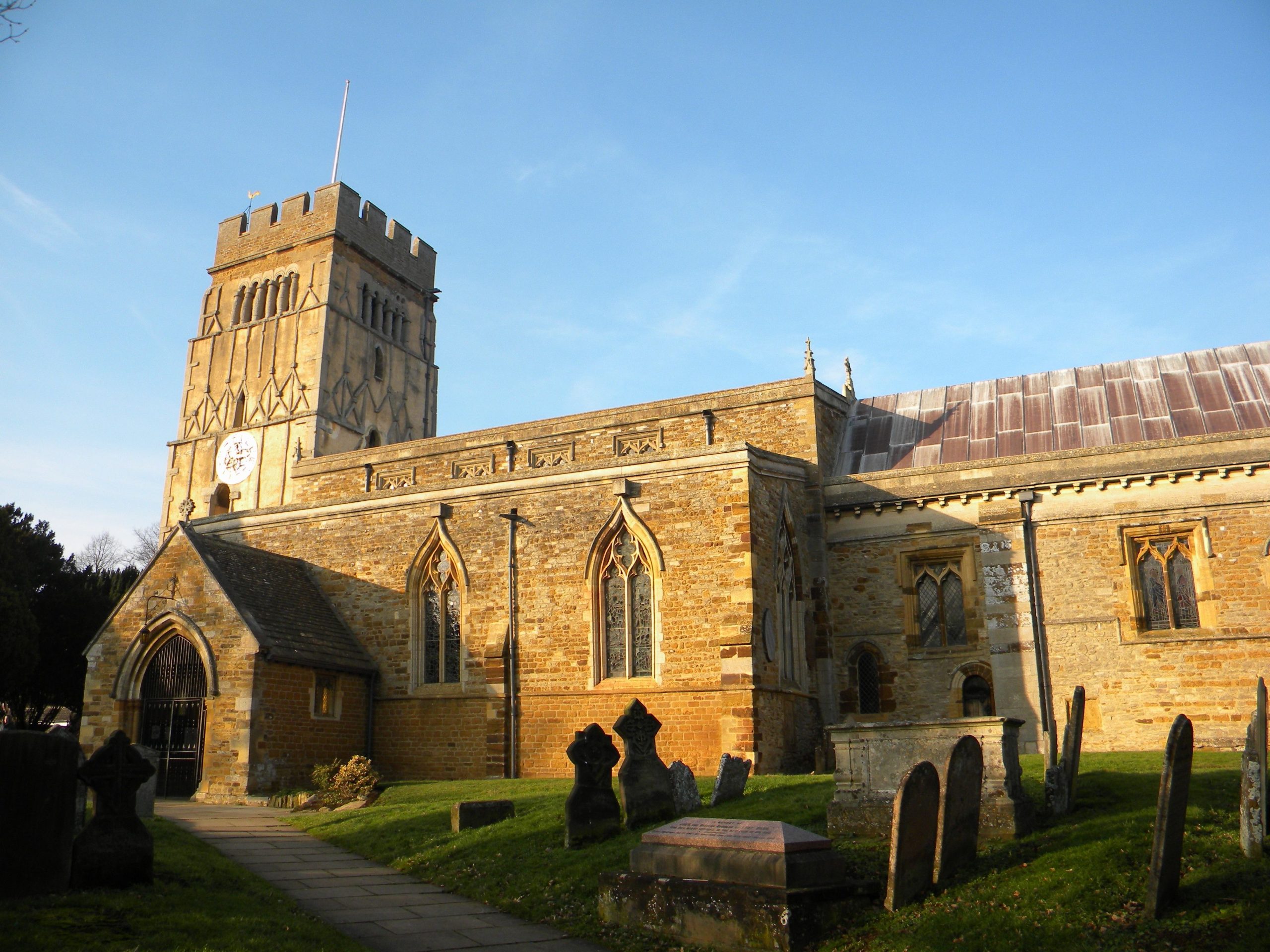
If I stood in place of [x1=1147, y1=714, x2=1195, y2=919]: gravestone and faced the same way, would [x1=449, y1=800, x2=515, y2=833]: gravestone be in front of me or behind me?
behind

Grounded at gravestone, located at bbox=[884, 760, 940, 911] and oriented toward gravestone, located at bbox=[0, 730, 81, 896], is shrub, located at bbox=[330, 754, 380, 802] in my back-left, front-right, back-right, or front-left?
front-right

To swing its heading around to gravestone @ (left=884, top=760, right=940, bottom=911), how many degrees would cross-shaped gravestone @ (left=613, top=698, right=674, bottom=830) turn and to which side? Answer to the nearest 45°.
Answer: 0° — it already faces it

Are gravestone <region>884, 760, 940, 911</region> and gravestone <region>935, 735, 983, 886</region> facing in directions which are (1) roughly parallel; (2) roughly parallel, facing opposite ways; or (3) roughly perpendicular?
roughly parallel

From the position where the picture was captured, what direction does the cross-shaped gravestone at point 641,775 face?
facing the viewer and to the right of the viewer

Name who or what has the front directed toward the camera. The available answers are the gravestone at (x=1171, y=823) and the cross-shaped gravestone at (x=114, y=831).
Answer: the cross-shaped gravestone

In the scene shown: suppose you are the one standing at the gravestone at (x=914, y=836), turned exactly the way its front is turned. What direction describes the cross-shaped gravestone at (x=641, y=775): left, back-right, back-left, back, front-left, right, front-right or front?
back

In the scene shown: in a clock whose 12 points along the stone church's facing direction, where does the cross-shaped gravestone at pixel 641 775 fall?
The cross-shaped gravestone is roughly at 11 o'clock from the stone church.

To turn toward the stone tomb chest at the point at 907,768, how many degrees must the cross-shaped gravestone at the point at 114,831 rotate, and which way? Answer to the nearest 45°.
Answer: approximately 90° to its left

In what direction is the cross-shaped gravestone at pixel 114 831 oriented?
toward the camera

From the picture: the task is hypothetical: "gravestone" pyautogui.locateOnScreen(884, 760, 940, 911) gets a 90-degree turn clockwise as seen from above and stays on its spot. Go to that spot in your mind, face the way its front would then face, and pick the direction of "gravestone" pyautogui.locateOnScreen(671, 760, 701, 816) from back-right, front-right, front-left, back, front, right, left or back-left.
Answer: right

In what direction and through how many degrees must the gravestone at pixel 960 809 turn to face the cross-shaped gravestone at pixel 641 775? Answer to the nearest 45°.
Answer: approximately 180°
